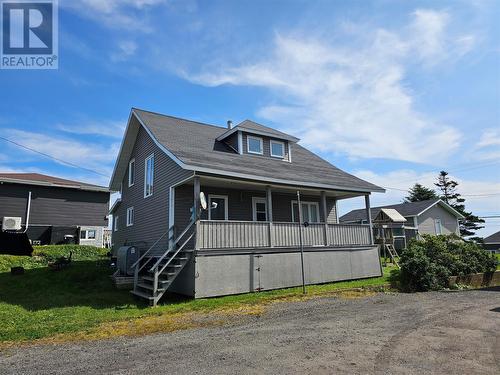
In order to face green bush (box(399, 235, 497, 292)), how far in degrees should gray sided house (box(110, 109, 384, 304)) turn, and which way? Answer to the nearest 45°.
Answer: approximately 45° to its left

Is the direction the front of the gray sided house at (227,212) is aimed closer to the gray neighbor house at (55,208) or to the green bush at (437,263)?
the green bush

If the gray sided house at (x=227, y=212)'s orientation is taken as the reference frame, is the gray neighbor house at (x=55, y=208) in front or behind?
behind

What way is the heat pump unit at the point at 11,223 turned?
toward the camera

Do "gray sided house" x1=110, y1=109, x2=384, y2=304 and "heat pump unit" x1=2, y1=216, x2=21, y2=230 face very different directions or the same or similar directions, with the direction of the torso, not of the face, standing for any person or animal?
same or similar directions

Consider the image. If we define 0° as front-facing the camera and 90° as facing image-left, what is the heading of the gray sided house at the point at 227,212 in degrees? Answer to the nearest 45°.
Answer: approximately 315°

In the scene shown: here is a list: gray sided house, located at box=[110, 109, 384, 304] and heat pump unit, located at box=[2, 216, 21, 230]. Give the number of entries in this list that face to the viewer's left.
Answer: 0

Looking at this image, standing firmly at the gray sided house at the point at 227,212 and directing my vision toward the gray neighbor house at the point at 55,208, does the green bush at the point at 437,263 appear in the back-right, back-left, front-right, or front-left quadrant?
back-right

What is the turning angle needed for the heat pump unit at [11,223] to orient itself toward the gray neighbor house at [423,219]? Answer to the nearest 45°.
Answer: approximately 90° to its left

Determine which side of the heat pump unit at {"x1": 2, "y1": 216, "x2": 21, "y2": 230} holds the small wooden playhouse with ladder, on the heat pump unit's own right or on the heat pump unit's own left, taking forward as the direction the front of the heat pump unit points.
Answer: on the heat pump unit's own left

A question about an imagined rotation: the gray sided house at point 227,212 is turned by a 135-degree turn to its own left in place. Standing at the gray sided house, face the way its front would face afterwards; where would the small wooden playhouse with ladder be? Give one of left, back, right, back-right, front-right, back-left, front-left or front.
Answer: front-right

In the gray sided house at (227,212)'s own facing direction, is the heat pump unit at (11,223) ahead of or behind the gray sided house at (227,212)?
behind

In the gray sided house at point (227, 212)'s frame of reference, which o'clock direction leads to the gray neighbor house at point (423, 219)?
The gray neighbor house is roughly at 9 o'clock from the gray sided house.
